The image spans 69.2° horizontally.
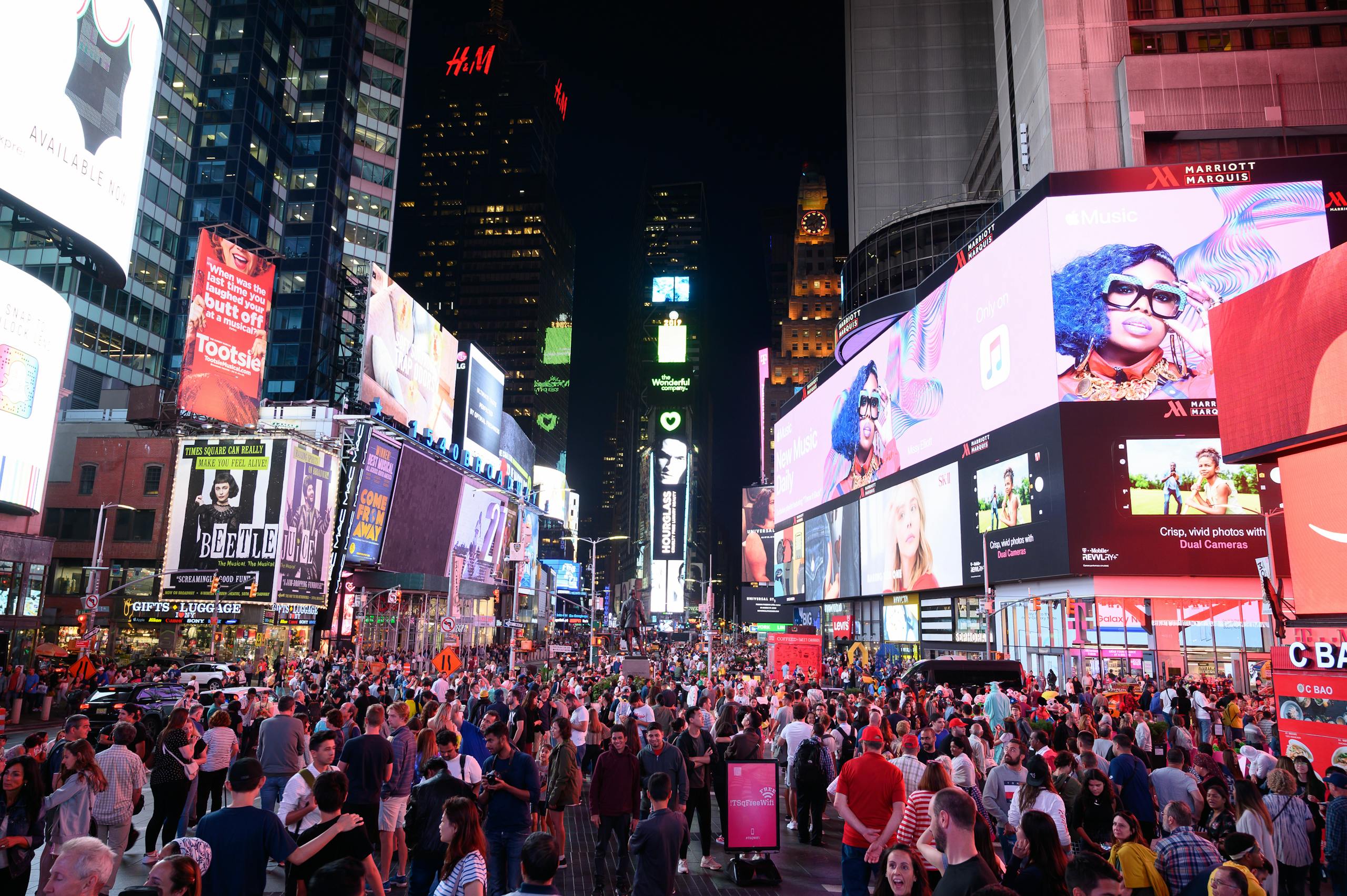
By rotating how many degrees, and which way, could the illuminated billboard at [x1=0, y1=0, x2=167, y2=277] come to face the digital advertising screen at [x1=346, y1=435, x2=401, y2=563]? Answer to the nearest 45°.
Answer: approximately 90° to its left

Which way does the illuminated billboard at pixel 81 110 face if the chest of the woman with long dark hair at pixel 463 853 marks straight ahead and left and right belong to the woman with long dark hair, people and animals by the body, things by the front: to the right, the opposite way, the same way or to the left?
the opposite way

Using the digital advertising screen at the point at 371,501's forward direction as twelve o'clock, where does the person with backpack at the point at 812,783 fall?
The person with backpack is roughly at 1 o'clock from the digital advertising screen.

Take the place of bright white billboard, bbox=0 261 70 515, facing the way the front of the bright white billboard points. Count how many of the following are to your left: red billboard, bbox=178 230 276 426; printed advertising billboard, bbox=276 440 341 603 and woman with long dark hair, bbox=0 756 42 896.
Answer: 2
